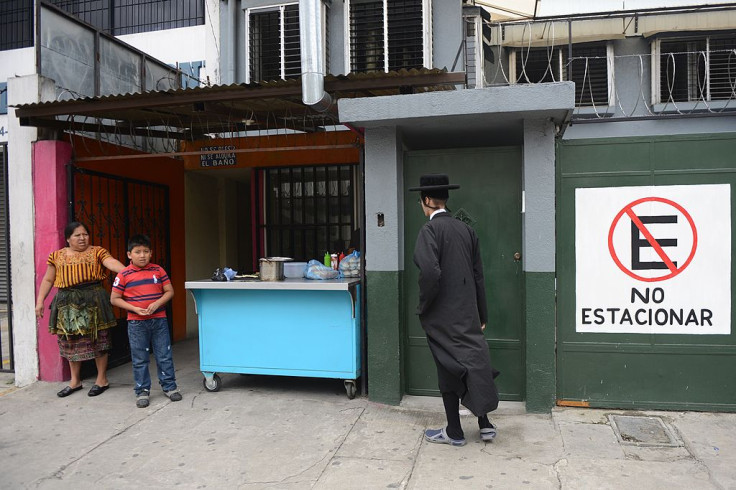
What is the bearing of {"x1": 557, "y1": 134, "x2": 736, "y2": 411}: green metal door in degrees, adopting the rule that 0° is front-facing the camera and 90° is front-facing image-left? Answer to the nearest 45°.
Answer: approximately 0°

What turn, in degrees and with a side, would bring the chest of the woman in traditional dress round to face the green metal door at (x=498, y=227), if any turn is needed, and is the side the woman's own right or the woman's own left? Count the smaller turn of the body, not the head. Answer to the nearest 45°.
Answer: approximately 45° to the woman's own left

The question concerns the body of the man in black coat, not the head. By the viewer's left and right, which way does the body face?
facing away from the viewer and to the left of the viewer

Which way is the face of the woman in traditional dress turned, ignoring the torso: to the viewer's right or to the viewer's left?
to the viewer's right
